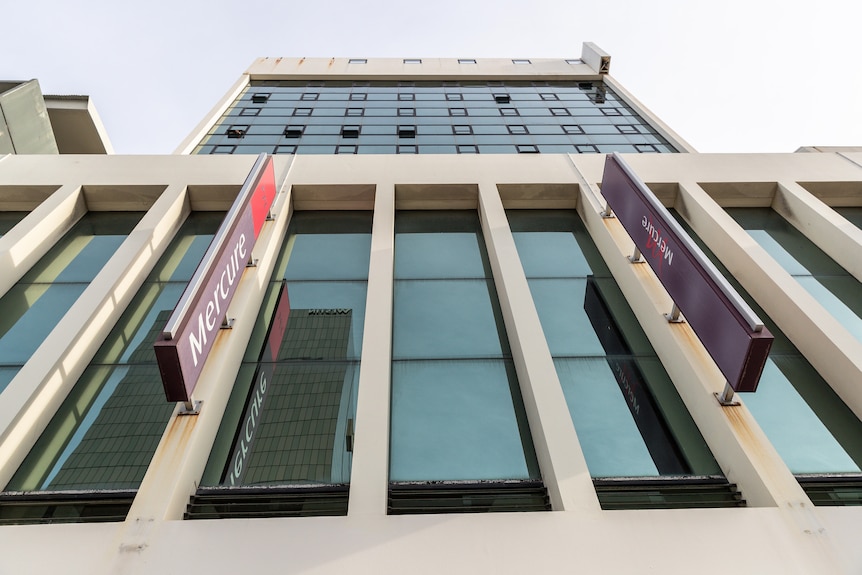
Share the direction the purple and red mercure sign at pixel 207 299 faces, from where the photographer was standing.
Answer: facing the viewer and to the right of the viewer

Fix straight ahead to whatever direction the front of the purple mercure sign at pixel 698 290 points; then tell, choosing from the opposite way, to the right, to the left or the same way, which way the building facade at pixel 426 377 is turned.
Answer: to the left

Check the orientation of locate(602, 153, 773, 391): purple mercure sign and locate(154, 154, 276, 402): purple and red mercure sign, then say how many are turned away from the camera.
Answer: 0

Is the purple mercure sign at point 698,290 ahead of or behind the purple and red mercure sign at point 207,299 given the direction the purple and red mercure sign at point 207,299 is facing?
ahead

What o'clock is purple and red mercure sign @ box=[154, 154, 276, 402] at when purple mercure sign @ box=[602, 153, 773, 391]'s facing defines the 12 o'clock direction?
The purple and red mercure sign is roughly at 12 o'clock from the purple mercure sign.

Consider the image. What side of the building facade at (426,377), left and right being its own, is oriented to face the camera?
front

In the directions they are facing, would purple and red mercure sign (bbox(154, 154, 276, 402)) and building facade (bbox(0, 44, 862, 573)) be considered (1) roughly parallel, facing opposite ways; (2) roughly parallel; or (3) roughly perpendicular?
roughly perpendicular

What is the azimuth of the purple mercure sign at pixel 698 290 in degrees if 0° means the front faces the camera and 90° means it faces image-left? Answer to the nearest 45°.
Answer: approximately 45°
